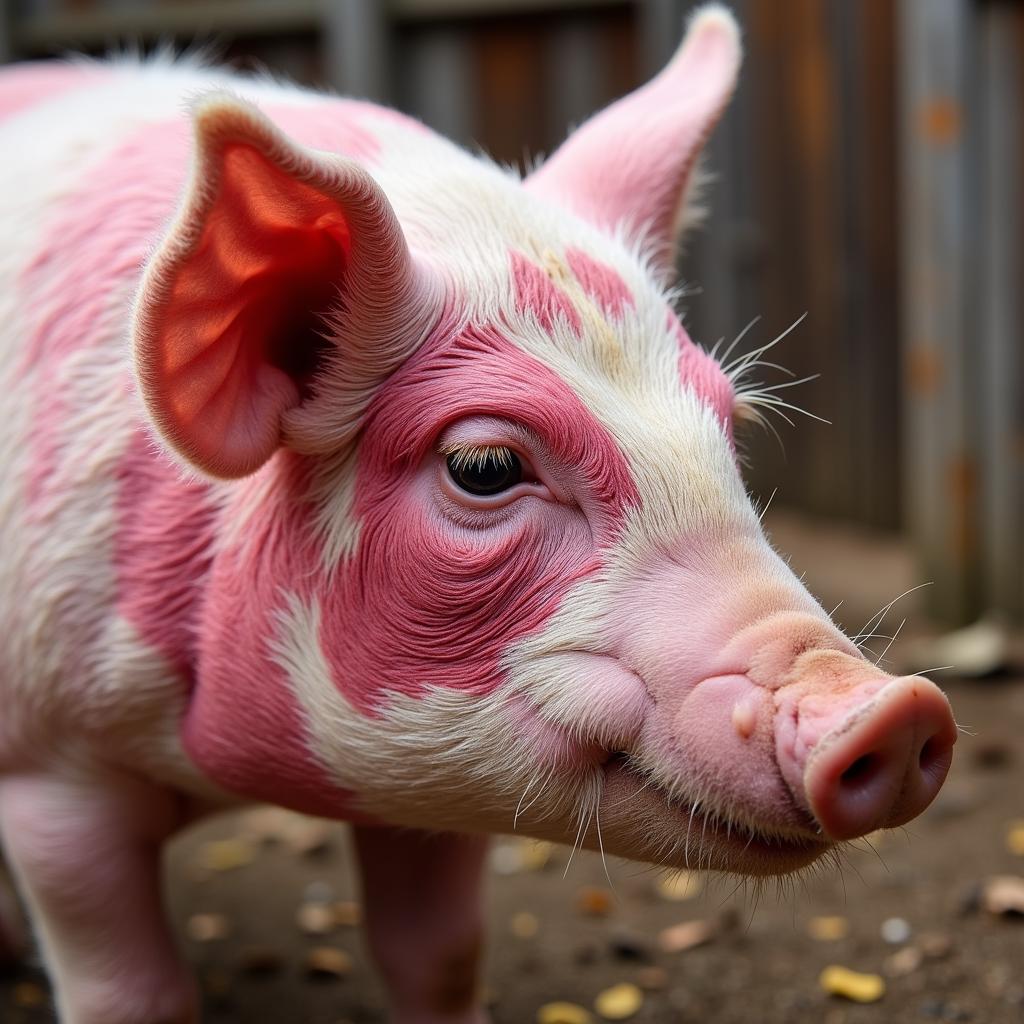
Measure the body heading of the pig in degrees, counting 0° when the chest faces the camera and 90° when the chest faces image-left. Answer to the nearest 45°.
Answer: approximately 315°

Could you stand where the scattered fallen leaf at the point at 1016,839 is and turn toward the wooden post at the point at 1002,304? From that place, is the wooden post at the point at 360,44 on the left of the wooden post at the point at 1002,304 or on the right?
left

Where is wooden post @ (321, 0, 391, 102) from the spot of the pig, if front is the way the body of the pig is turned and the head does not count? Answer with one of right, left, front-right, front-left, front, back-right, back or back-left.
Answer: back-left

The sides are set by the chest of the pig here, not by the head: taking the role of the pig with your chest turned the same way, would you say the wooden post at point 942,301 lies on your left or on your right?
on your left

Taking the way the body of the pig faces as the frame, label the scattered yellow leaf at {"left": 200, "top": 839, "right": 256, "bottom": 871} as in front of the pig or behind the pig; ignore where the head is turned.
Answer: behind
